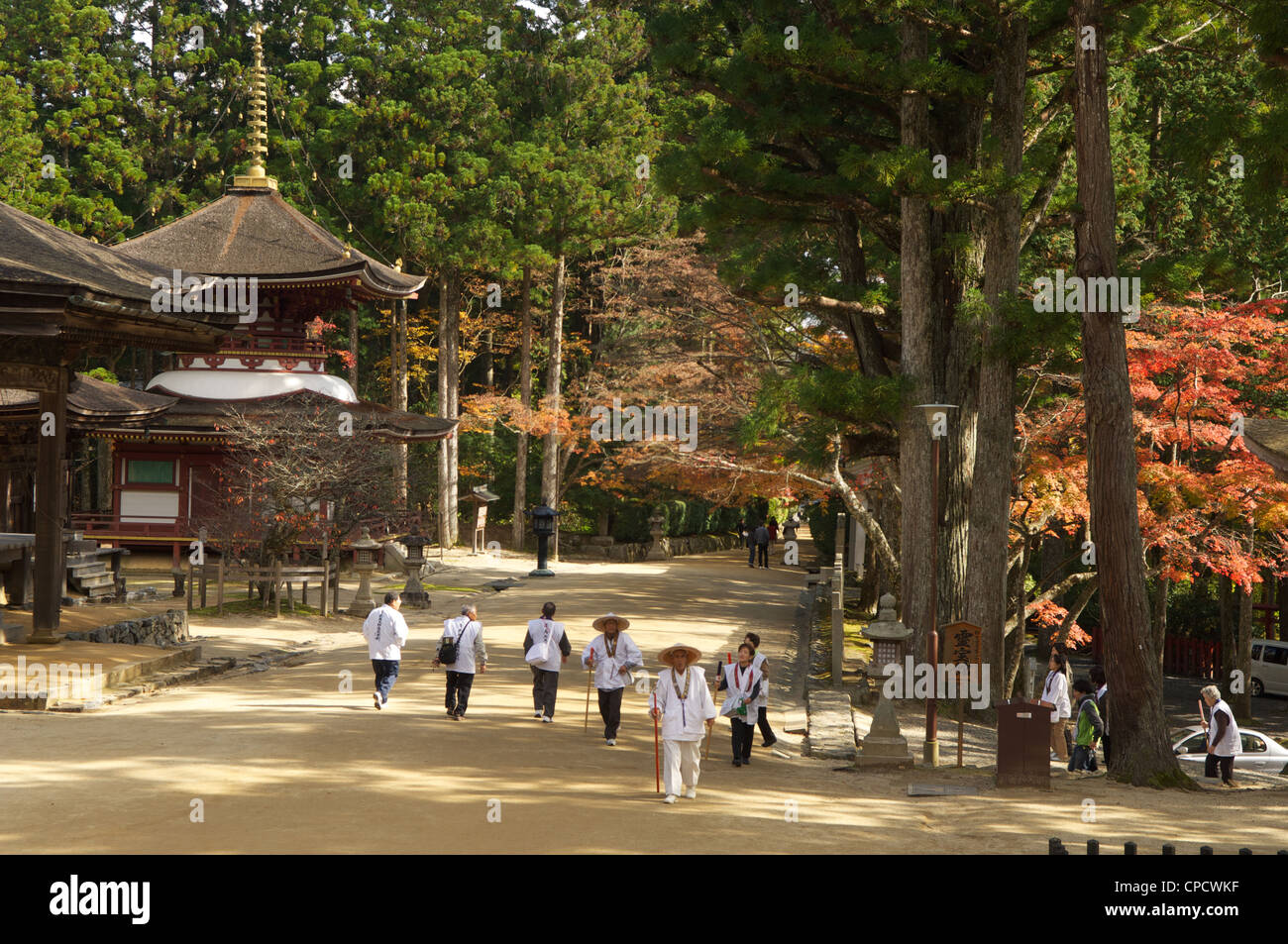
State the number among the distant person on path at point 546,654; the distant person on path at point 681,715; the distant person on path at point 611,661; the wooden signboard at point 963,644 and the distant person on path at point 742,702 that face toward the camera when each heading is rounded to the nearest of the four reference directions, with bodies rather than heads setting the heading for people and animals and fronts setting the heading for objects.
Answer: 4

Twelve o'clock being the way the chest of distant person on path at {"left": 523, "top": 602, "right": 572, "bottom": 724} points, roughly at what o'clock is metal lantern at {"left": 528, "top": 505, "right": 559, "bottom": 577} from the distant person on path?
The metal lantern is roughly at 12 o'clock from the distant person on path.

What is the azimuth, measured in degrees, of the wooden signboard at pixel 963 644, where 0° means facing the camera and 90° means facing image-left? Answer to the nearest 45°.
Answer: approximately 0°

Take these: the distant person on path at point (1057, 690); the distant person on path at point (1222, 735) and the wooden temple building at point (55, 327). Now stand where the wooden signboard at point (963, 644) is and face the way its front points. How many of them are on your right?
1

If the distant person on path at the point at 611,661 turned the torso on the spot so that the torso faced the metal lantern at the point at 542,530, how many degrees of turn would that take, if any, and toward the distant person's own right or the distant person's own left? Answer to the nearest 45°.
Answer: approximately 180°

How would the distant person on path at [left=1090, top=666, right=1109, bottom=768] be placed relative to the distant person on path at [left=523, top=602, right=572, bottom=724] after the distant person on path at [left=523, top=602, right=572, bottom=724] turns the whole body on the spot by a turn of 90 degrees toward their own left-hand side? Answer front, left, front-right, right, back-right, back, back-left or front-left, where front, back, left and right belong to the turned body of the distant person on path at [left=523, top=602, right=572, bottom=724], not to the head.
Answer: back

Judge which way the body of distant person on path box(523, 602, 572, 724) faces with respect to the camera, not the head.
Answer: away from the camera

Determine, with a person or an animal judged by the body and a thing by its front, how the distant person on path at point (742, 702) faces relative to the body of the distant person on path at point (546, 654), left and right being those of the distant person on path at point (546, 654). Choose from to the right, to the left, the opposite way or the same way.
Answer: the opposite way

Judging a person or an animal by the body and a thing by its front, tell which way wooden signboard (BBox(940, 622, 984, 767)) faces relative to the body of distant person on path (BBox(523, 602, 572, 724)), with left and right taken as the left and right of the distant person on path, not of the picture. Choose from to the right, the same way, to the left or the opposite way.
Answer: the opposite way
